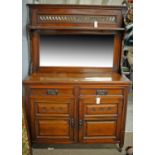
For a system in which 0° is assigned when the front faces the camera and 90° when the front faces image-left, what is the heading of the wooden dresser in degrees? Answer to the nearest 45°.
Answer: approximately 0°
